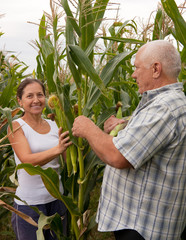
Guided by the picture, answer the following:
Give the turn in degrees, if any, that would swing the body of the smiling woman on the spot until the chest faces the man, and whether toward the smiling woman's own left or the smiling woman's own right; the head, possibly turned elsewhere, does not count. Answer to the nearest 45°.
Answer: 0° — they already face them

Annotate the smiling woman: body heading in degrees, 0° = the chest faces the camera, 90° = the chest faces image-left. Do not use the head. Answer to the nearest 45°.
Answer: approximately 315°
